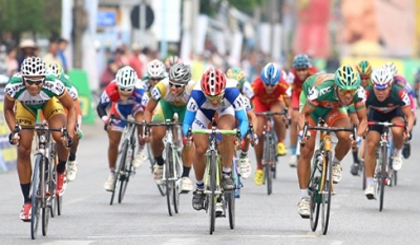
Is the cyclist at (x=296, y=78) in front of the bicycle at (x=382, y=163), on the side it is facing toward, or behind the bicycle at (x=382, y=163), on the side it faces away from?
behind

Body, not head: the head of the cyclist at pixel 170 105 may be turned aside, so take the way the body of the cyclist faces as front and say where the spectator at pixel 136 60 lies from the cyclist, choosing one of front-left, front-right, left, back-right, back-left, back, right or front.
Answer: back

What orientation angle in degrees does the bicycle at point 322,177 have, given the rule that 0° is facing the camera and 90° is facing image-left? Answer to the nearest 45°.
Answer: approximately 0°

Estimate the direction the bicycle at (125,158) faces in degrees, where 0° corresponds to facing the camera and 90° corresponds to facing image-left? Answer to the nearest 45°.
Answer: approximately 0°
